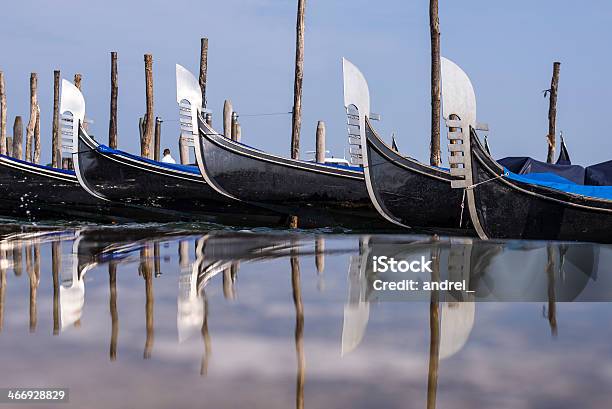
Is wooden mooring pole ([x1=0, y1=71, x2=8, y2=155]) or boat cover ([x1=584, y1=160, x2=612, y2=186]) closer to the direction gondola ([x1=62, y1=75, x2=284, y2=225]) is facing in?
the wooden mooring pole

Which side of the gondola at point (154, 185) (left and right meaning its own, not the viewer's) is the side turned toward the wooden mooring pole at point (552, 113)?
back

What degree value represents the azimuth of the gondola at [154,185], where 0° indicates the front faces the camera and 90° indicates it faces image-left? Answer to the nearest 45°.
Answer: approximately 90°

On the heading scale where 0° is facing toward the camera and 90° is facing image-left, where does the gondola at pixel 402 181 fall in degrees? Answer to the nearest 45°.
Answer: approximately 90°

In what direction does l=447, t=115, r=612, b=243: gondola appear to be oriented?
to the viewer's left

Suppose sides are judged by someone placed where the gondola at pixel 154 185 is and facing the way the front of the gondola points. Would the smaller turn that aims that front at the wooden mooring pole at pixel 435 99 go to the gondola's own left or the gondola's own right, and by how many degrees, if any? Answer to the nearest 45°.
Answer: approximately 180°

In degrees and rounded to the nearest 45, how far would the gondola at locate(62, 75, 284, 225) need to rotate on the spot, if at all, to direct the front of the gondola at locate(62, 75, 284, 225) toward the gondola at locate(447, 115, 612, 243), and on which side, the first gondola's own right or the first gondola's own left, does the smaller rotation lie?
approximately 135° to the first gondola's own left

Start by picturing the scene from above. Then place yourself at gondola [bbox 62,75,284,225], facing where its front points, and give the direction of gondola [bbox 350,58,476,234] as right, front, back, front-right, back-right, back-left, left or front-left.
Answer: back-left

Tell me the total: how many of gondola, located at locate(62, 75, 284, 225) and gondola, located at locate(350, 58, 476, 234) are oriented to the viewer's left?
2

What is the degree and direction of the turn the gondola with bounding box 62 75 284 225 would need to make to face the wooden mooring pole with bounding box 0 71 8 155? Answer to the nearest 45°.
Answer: approximately 45° to its right

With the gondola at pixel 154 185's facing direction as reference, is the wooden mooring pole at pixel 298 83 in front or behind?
behind
